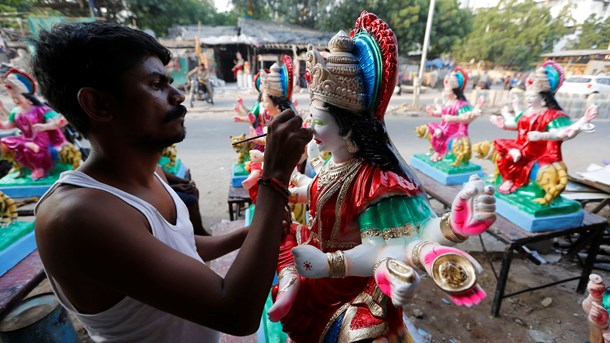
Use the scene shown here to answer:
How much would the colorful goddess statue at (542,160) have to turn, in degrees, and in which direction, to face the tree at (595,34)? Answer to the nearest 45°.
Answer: approximately 135° to its right

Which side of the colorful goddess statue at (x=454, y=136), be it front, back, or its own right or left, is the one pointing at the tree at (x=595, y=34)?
back

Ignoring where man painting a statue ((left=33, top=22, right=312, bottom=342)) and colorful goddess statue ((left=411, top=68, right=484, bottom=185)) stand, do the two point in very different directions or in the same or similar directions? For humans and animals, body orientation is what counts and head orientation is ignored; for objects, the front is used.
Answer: very different directions

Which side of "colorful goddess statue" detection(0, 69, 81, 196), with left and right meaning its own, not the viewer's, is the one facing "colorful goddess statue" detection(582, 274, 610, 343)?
left

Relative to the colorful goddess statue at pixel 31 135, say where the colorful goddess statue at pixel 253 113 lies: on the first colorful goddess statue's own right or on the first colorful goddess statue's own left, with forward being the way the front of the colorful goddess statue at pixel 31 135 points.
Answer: on the first colorful goddess statue's own left

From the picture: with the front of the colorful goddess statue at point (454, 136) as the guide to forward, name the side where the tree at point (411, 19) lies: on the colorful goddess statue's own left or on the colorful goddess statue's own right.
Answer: on the colorful goddess statue's own right

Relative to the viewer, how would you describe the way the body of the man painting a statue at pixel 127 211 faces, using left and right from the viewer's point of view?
facing to the right of the viewer

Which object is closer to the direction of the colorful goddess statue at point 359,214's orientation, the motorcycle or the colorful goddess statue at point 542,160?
the motorcycle

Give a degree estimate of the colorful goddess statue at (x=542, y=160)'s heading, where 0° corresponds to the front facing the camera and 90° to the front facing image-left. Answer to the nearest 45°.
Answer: approximately 45°

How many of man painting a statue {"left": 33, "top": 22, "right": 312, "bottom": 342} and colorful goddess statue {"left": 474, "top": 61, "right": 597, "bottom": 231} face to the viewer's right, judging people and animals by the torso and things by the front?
1
